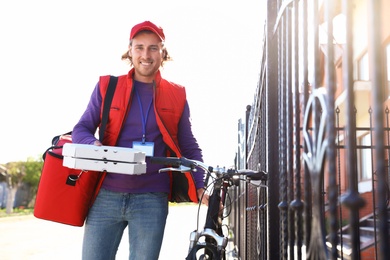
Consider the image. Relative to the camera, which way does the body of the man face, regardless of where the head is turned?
toward the camera

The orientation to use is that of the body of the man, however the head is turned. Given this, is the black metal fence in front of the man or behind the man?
in front

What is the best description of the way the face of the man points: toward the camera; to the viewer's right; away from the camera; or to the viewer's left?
toward the camera
